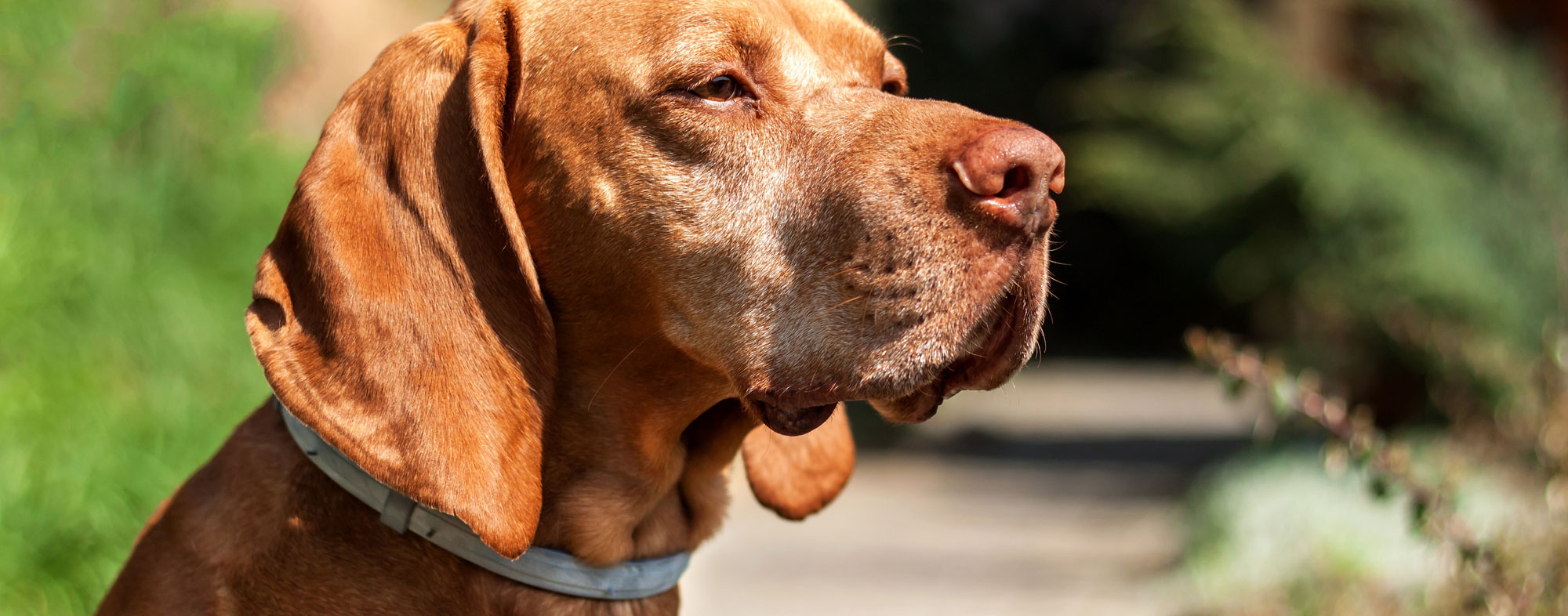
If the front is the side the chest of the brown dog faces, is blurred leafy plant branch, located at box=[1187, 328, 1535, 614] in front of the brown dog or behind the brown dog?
in front

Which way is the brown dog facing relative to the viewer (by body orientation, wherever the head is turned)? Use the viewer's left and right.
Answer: facing the viewer and to the right of the viewer
